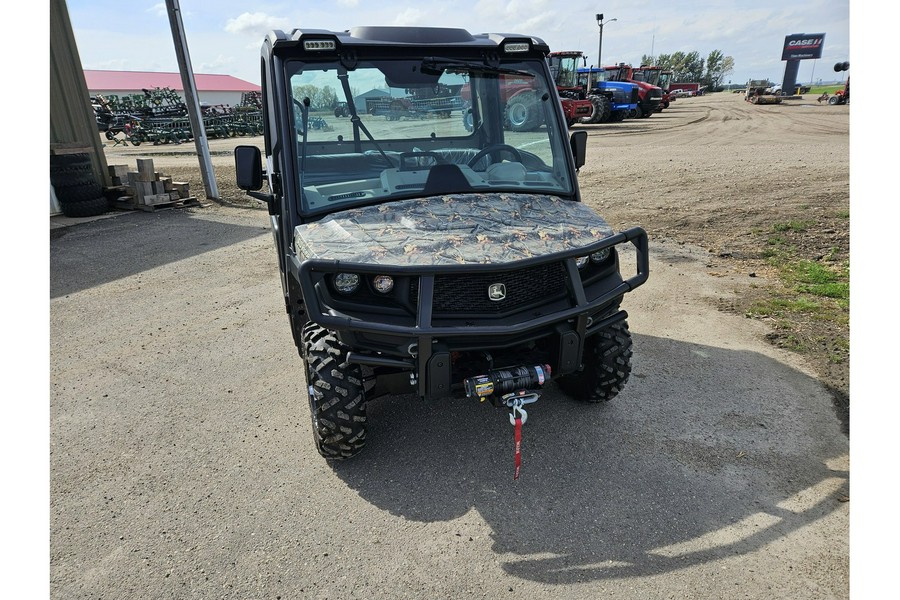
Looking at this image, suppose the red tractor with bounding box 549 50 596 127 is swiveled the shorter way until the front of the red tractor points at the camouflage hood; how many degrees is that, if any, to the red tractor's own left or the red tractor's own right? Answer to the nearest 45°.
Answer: approximately 45° to the red tractor's own right

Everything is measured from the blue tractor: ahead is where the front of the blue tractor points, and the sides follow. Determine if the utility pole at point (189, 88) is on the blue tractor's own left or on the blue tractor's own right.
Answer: on the blue tractor's own right

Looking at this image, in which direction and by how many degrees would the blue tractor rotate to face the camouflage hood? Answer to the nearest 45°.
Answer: approximately 45° to its right

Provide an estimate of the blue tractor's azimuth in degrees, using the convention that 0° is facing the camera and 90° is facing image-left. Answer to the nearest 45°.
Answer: approximately 315°

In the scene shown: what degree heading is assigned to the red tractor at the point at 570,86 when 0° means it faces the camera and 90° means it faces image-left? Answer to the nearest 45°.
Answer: approximately 315°
